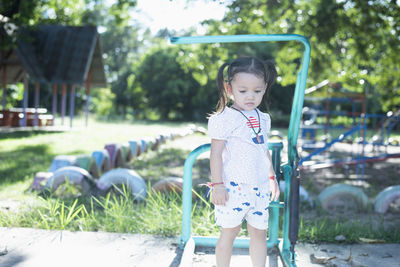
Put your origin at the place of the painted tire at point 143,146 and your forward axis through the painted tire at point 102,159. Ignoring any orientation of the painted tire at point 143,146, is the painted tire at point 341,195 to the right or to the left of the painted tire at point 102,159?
left

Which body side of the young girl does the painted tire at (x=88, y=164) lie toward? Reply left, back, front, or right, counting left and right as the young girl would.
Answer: back

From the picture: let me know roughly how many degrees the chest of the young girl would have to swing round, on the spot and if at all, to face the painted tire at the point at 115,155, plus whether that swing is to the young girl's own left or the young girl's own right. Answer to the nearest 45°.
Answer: approximately 180°

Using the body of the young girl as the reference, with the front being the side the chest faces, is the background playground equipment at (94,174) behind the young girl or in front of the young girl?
behind

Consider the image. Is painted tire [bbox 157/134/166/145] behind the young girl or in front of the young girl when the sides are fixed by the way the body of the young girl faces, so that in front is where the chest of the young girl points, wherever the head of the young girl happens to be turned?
behind

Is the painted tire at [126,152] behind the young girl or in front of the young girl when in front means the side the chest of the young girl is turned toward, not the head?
behind

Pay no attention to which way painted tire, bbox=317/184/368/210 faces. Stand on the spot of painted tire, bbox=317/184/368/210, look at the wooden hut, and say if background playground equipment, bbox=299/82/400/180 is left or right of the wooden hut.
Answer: right

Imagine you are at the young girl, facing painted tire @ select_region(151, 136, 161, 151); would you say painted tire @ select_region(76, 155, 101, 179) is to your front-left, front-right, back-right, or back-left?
front-left

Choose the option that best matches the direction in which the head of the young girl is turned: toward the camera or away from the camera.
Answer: toward the camera

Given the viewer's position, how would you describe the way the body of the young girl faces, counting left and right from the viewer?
facing the viewer and to the right of the viewer

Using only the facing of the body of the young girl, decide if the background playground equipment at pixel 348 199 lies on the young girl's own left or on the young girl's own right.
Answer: on the young girl's own left

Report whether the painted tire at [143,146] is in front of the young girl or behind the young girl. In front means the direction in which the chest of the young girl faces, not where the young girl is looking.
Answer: behind

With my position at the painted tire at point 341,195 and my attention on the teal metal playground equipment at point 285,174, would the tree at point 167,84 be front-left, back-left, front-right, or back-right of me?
back-right

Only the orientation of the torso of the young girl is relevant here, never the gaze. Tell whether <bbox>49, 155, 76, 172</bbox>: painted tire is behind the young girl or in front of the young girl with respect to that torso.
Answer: behind

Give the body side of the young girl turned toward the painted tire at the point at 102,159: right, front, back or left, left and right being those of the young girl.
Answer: back

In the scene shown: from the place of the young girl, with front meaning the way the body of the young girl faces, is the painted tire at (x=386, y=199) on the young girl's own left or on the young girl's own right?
on the young girl's own left
